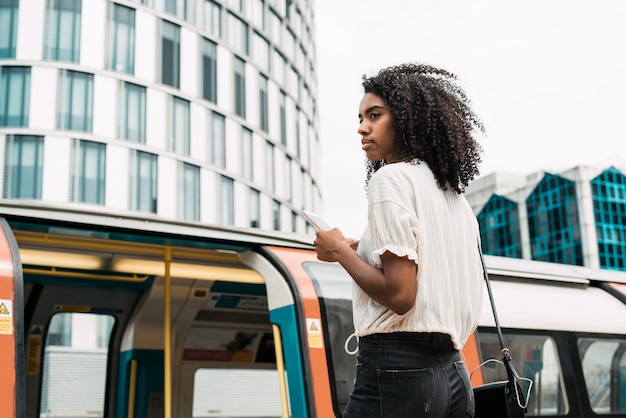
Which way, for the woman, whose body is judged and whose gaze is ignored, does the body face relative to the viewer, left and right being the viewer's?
facing away from the viewer and to the left of the viewer

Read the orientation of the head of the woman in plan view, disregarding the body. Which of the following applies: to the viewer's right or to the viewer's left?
to the viewer's left

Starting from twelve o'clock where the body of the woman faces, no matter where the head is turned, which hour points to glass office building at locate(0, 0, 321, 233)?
The glass office building is roughly at 1 o'clock from the woman.
